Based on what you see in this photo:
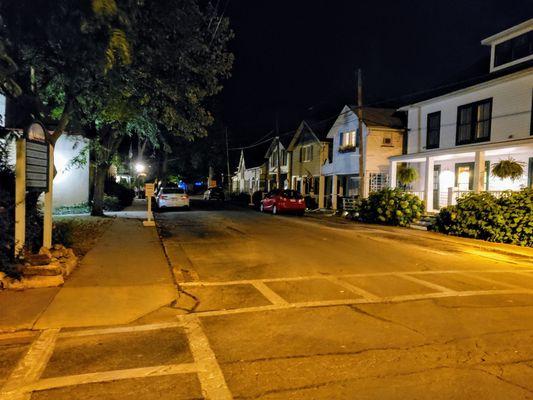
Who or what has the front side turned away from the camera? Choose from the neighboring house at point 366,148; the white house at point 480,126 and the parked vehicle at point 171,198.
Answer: the parked vehicle

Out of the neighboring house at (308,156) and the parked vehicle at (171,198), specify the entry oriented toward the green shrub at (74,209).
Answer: the neighboring house

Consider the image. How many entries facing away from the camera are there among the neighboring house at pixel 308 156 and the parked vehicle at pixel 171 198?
1

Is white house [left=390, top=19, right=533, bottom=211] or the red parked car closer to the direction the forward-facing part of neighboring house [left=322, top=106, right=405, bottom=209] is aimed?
the red parked car

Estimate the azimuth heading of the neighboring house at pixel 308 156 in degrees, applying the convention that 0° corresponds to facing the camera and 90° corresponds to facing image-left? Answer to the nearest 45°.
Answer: approximately 45°

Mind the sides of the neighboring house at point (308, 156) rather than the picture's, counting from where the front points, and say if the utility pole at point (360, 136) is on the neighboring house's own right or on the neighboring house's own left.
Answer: on the neighboring house's own left

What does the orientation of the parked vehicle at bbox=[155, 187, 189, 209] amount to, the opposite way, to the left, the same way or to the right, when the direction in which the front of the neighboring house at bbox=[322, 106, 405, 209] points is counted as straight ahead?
to the right

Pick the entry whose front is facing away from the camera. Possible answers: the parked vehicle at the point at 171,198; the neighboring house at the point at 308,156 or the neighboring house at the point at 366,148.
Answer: the parked vehicle

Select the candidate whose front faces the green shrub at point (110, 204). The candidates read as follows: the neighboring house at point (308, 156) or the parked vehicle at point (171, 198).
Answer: the neighboring house

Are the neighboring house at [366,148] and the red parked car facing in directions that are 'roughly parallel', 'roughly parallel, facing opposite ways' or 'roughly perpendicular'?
roughly perpendicular

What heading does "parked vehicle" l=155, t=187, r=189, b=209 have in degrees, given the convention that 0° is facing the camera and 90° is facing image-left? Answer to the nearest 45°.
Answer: approximately 180°

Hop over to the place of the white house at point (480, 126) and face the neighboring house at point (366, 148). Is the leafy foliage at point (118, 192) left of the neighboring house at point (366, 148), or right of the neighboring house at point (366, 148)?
left

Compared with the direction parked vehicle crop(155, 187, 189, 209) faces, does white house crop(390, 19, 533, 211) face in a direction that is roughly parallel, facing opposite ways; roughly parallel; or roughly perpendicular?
roughly perpendicular

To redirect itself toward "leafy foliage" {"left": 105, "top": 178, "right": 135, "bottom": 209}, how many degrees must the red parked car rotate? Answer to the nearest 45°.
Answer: approximately 45° to its left
